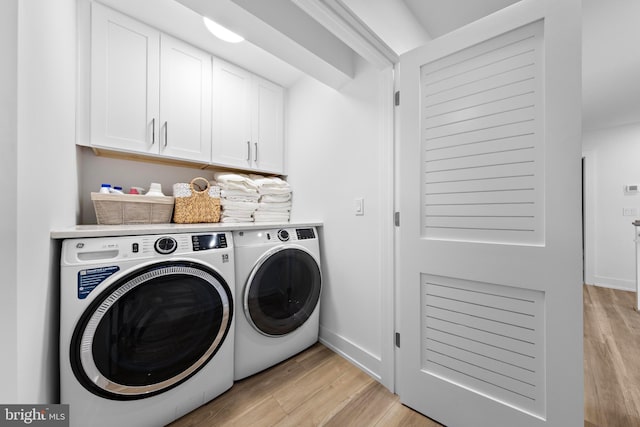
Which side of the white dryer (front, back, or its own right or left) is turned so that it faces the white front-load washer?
right

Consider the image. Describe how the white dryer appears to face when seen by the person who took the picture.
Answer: facing the viewer and to the right of the viewer

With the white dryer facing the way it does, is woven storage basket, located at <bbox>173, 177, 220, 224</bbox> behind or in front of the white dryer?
behind

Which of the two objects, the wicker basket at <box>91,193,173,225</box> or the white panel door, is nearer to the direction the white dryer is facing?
the white panel door

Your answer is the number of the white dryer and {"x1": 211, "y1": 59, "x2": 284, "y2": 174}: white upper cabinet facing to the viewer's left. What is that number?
0
